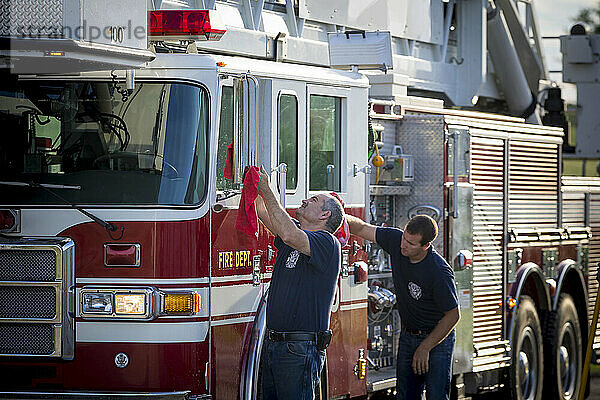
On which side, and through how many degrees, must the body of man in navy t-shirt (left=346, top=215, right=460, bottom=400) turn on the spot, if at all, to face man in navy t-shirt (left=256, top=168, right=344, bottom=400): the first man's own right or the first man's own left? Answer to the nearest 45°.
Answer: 0° — they already face them

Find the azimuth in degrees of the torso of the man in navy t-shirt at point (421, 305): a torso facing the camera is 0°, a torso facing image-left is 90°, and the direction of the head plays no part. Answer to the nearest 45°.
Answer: approximately 45°

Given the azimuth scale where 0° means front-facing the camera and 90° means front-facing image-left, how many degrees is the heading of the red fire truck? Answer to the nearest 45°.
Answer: approximately 45°

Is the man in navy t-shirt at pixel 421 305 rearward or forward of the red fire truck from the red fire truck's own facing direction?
rearward
